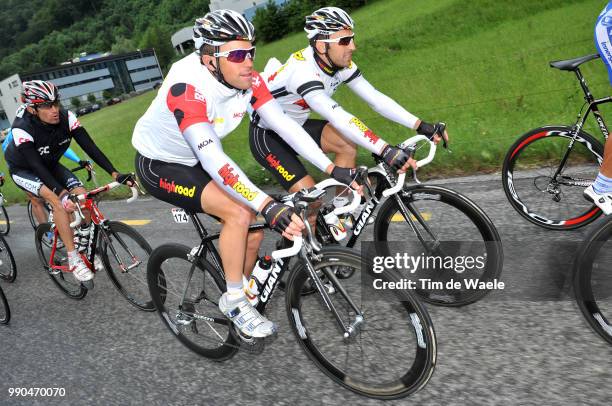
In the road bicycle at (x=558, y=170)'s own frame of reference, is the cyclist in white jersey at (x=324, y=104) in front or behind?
behind

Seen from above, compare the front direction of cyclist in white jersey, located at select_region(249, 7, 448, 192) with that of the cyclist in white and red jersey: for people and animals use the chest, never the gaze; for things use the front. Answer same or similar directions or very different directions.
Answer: same or similar directions

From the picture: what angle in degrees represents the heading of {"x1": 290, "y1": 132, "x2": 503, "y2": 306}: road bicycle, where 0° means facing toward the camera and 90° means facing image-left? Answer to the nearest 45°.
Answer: approximately 315°

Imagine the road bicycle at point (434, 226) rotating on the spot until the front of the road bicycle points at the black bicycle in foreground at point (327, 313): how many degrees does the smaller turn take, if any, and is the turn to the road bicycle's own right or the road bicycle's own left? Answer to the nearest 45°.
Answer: approximately 90° to the road bicycle's own right

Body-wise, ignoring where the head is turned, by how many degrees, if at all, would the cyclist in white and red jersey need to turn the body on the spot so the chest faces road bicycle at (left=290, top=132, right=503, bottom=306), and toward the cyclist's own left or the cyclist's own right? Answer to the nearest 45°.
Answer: approximately 45° to the cyclist's own left

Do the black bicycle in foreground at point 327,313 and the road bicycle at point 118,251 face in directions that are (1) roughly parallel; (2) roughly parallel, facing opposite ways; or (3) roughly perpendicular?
roughly parallel

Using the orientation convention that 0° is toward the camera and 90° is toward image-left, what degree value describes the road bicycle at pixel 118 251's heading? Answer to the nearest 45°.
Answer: approximately 315°

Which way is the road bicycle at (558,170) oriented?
to the viewer's right

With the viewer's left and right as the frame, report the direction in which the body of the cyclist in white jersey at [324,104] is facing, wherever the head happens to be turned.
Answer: facing the viewer and to the right of the viewer

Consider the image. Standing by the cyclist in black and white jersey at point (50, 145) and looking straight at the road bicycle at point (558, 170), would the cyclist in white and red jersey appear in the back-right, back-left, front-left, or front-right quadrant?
front-right

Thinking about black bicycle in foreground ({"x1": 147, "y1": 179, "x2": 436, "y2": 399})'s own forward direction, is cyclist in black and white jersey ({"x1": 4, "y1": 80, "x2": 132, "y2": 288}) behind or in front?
behind
